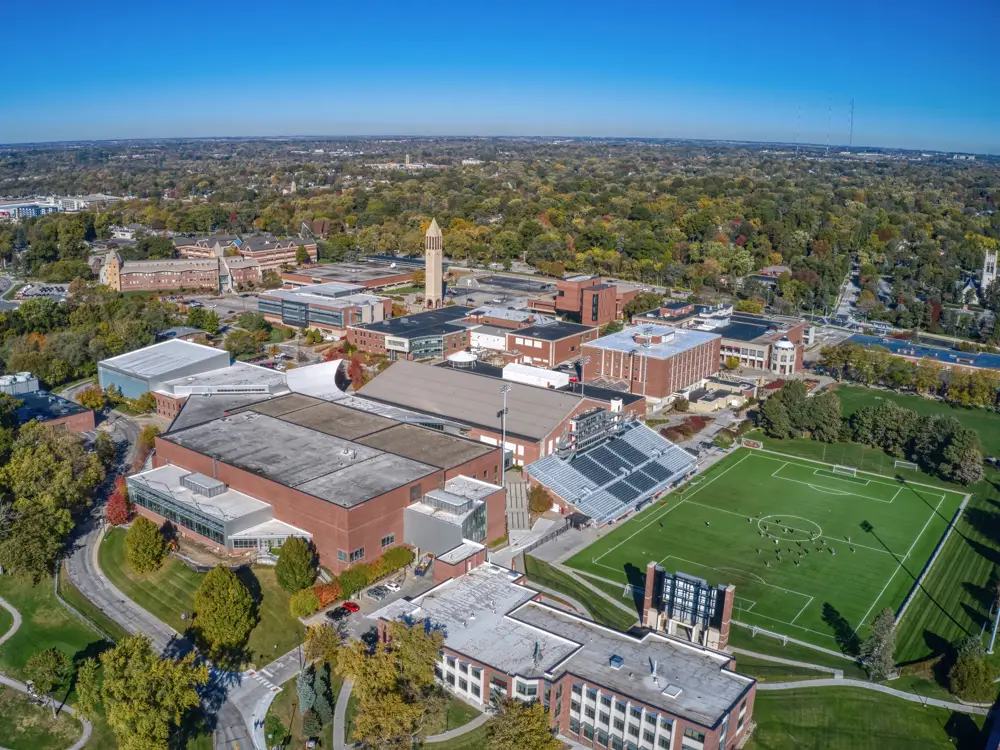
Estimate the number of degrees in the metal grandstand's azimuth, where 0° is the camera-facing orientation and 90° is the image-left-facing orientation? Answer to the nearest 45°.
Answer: approximately 315°

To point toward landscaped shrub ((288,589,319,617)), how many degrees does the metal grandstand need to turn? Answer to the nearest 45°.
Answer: approximately 90° to its right

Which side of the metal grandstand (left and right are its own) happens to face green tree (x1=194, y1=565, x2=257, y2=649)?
right

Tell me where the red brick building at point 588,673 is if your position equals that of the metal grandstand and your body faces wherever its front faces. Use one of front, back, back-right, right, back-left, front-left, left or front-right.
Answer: front-right

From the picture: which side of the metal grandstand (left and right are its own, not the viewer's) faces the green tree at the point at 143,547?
right

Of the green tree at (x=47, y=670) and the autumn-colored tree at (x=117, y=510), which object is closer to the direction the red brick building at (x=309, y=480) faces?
the green tree
